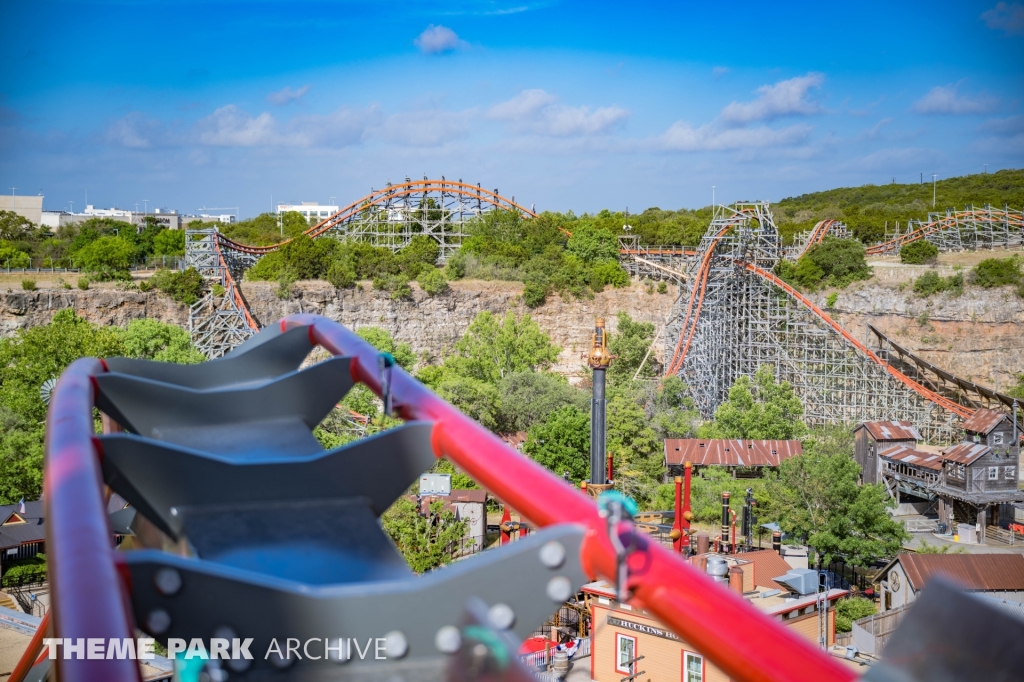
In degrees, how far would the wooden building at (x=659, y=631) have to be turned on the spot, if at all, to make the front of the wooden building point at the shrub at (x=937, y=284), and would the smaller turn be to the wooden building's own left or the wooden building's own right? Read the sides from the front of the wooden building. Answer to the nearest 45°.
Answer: approximately 135° to the wooden building's own right

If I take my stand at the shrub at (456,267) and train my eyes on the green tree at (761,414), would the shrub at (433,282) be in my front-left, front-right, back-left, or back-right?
front-right

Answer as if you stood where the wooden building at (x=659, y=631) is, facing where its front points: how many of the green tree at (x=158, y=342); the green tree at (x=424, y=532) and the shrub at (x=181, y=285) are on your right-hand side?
3

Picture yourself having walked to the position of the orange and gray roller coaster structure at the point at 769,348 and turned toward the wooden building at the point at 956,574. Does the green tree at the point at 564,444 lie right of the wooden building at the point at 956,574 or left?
right

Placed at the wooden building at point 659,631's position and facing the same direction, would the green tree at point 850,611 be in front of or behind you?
behind

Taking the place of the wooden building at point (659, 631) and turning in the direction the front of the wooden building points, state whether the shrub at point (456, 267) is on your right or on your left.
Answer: on your right

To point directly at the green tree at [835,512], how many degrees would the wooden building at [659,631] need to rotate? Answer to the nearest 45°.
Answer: approximately 180°

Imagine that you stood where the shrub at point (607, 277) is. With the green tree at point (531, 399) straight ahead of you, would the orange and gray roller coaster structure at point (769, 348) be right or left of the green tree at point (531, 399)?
left

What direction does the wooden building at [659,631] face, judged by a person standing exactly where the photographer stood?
facing the viewer and to the left of the viewer

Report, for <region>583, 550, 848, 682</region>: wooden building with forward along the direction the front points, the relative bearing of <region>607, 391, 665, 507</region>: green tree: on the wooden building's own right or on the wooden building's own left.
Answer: on the wooden building's own right

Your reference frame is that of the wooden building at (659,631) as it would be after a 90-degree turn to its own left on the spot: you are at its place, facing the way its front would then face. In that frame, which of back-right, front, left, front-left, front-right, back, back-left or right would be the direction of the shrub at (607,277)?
back-left

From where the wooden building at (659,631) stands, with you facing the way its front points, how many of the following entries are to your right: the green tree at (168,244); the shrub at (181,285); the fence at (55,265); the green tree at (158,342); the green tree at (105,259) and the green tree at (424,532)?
6
